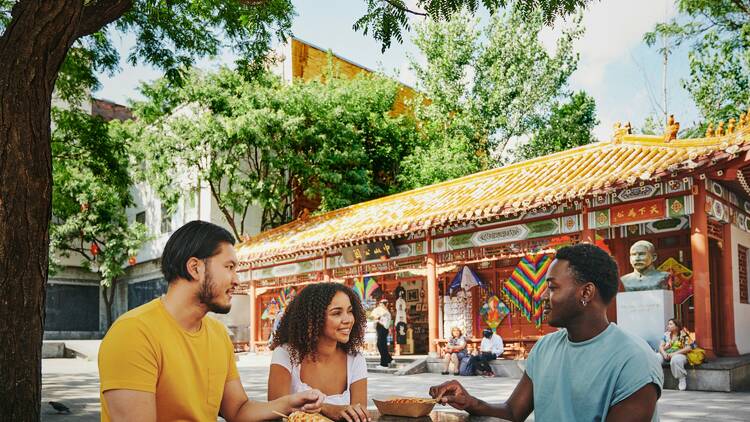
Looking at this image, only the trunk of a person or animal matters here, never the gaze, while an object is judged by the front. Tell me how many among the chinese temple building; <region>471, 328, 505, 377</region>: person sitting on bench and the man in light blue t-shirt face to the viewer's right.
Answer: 0

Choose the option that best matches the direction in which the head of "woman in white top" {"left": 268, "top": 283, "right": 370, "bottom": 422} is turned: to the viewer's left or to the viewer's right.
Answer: to the viewer's right

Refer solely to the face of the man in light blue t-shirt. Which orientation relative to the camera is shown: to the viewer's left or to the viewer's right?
to the viewer's left

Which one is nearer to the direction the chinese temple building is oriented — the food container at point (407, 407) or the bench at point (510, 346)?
the food container

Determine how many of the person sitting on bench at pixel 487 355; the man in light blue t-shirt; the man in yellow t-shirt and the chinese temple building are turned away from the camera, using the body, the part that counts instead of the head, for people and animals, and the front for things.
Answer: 0

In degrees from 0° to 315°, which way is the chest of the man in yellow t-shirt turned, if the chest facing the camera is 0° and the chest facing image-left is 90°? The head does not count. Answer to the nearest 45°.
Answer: approximately 315°

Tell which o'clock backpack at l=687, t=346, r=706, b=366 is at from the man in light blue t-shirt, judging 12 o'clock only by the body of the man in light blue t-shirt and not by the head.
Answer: The backpack is roughly at 5 o'clock from the man in light blue t-shirt.

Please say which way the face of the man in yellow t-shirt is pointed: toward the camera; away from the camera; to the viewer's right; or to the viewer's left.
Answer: to the viewer's right

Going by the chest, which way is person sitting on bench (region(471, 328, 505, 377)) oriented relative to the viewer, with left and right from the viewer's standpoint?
facing the viewer and to the left of the viewer

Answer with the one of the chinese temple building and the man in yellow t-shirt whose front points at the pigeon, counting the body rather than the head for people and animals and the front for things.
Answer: the chinese temple building

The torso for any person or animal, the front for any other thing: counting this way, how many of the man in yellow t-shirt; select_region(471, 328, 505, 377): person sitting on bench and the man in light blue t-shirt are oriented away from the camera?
0

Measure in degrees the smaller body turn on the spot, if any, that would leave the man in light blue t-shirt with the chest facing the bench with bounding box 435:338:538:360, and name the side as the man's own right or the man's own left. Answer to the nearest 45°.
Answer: approximately 135° to the man's own right

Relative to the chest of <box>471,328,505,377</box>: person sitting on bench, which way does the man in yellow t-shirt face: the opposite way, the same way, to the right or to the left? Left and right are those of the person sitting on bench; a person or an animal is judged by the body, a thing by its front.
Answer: to the left

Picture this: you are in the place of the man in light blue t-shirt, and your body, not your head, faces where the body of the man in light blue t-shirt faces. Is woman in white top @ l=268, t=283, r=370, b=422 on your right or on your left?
on your right

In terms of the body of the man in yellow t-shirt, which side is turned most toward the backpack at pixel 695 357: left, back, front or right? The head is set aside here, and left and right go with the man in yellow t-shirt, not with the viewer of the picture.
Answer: left

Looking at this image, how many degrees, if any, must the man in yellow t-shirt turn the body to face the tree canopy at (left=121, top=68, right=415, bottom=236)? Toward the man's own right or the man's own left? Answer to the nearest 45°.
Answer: approximately 135° to the man's own left

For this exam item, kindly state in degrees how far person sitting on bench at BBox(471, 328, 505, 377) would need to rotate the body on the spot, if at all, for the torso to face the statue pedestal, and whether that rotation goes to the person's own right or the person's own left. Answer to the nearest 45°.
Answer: approximately 90° to the person's own left
